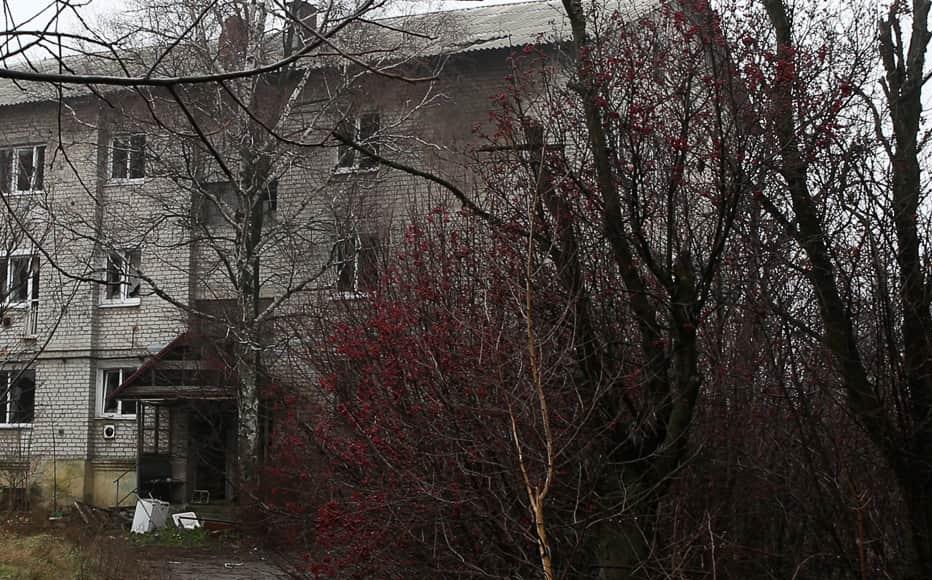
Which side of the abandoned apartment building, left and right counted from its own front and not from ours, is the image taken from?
front
